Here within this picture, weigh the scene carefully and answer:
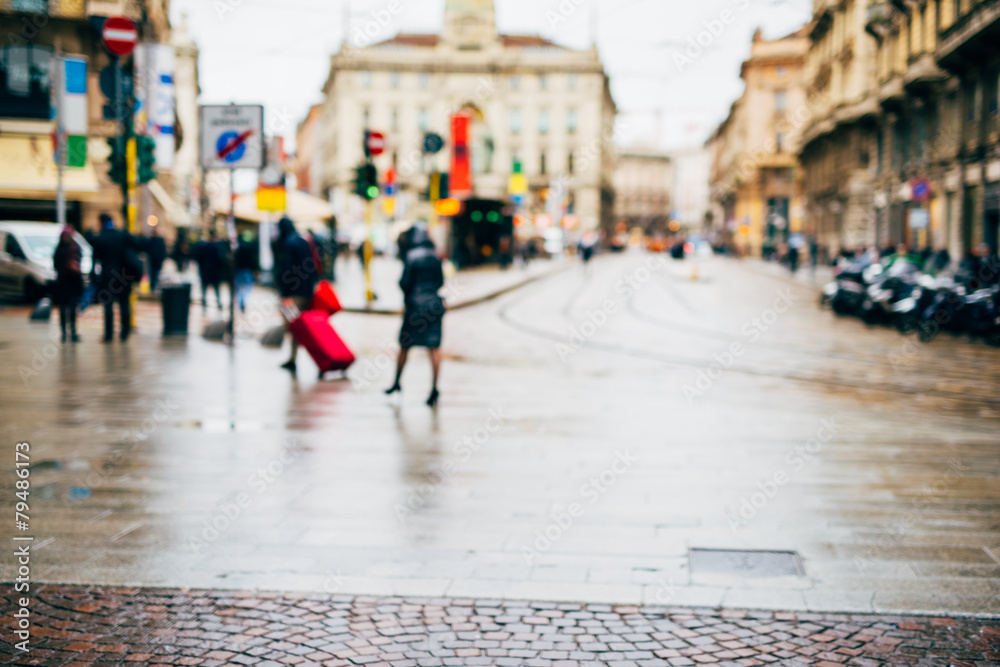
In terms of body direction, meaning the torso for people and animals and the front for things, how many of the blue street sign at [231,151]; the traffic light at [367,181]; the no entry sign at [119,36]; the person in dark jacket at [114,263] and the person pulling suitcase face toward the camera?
3

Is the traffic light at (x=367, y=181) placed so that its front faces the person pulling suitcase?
yes

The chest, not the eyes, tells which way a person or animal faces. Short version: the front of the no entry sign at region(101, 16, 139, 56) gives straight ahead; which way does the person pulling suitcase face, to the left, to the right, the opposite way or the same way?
to the right

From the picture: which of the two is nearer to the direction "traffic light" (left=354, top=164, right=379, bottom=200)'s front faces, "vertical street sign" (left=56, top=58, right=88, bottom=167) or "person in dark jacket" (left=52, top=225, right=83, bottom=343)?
the person in dark jacket

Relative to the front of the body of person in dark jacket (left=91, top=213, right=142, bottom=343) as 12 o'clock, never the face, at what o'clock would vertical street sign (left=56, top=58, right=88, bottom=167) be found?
The vertical street sign is roughly at 12 o'clock from the person in dark jacket.

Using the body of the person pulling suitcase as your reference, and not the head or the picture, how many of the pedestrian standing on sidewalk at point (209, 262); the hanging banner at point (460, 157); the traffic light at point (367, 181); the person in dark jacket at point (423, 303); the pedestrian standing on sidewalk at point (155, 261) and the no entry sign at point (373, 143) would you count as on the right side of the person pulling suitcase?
5

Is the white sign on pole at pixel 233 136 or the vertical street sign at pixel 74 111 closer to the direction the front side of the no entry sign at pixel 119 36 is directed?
the white sign on pole

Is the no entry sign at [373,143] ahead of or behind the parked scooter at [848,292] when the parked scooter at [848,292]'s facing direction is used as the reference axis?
ahead

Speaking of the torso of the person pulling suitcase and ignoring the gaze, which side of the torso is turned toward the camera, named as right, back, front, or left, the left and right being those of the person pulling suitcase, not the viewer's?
left

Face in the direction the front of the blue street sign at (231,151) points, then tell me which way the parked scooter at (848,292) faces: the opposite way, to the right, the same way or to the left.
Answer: to the right

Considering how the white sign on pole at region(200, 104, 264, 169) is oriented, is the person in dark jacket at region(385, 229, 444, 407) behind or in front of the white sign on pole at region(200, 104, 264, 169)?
in front

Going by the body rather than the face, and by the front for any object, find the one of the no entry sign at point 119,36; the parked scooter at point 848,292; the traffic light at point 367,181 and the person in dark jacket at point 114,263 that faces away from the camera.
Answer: the person in dark jacket
